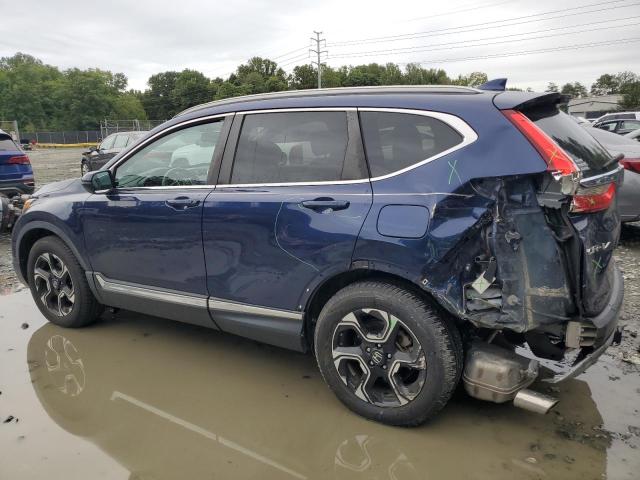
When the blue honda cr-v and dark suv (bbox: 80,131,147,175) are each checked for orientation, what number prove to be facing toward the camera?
0

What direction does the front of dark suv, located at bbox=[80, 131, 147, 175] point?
to the viewer's left

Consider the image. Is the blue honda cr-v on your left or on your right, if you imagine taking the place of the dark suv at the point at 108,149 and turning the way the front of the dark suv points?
on your left

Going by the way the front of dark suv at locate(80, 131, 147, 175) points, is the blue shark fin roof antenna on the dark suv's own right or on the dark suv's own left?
on the dark suv's own left

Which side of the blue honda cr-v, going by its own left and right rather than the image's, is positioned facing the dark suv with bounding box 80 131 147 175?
front

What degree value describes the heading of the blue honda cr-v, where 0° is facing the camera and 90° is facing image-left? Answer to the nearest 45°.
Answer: approximately 135°
